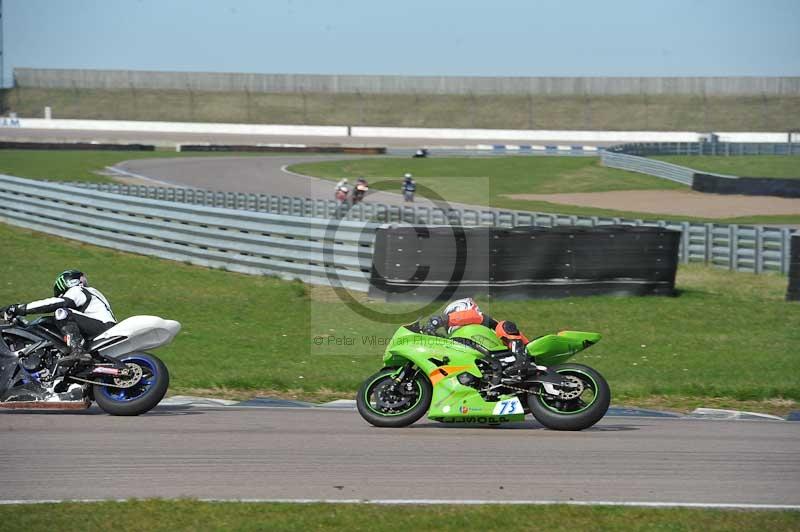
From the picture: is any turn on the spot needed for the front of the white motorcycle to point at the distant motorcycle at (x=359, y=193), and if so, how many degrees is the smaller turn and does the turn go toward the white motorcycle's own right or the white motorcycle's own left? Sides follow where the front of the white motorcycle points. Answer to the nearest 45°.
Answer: approximately 90° to the white motorcycle's own right

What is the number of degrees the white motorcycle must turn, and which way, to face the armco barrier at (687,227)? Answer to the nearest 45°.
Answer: approximately 135° to its right

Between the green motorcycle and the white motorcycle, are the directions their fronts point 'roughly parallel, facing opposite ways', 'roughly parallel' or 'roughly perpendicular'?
roughly parallel

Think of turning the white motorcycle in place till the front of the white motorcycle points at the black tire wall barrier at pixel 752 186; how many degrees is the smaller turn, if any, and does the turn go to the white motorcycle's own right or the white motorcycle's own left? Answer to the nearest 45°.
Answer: approximately 135° to the white motorcycle's own right

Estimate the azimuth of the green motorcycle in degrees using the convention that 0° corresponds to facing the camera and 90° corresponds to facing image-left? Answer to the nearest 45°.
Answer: approximately 90°

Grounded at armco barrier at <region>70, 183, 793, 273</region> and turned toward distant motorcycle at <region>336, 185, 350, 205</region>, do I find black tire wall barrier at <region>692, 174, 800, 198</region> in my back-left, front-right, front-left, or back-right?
front-right

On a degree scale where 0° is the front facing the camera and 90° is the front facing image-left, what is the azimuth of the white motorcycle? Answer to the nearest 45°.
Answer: approximately 90°

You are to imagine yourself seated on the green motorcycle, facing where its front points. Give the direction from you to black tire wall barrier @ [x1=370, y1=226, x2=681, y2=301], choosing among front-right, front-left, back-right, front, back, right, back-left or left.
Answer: right

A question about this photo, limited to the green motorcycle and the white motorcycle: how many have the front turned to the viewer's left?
2

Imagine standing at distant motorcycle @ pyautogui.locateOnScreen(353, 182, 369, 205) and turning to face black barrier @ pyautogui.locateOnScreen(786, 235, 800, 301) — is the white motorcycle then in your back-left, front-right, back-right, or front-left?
front-right

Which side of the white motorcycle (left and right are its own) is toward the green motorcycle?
back

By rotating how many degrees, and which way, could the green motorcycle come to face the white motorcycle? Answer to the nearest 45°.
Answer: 0° — it already faces it

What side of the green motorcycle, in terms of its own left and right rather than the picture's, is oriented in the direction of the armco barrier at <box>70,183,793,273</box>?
right
